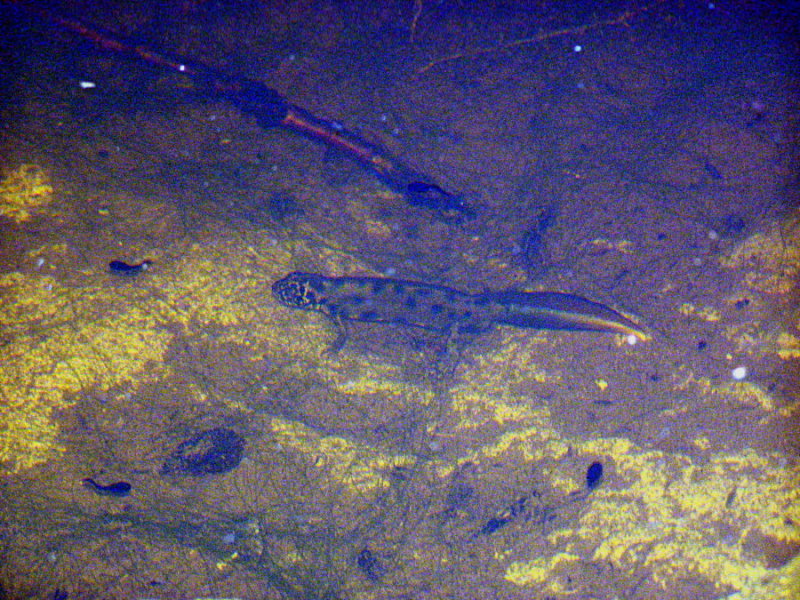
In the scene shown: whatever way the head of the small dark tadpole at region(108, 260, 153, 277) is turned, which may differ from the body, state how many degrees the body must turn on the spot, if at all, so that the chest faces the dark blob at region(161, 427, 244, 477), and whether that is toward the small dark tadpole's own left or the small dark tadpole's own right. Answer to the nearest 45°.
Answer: approximately 90° to the small dark tadpole's own left

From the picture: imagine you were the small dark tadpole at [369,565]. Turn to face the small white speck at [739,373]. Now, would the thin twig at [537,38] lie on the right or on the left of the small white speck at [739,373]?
left

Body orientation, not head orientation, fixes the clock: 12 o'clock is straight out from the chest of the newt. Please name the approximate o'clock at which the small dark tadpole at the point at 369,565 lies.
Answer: The small dark tadpole is roughly at 9 o'clock from the newt.

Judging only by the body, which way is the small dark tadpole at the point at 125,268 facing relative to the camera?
to the viewer's left

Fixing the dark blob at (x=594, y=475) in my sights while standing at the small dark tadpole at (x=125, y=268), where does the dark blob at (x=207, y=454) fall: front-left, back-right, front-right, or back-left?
front-right

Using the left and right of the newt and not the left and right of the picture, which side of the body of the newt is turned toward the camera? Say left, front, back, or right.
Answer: left

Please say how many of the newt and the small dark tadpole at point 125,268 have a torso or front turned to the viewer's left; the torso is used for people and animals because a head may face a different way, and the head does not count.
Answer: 2

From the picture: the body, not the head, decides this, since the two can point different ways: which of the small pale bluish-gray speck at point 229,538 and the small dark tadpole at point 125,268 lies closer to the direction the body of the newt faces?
the small dark tadpole
